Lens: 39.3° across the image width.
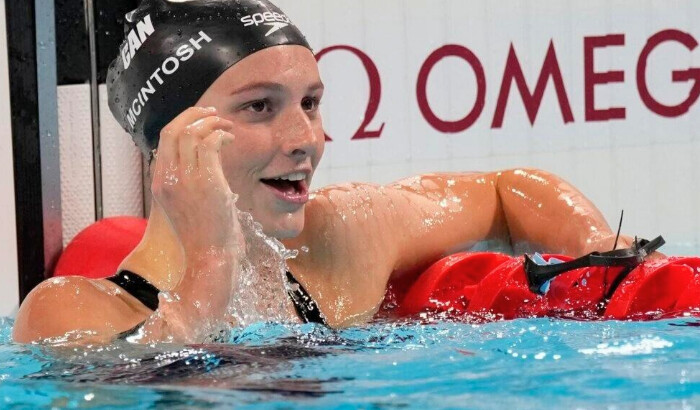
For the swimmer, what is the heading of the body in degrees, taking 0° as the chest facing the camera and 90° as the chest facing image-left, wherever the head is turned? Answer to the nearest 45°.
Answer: approximately 315°
